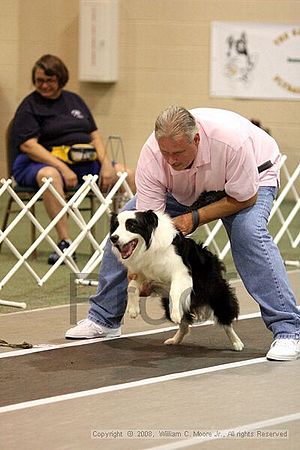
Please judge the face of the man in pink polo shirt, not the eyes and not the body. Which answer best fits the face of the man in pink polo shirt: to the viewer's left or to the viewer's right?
to the viewer's left

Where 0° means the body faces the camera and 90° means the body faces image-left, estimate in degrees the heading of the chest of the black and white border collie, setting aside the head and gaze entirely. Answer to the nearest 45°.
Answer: approximately 45°

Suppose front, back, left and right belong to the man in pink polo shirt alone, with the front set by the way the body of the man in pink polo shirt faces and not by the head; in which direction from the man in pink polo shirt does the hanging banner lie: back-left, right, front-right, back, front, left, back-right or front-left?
back-right

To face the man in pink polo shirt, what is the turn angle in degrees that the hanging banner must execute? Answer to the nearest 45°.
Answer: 0° — it already faces them

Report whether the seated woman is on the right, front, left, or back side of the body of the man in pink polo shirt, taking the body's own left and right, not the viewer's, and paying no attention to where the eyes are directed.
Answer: right

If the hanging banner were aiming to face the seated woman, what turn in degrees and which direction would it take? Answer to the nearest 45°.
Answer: approximately 45° to its right

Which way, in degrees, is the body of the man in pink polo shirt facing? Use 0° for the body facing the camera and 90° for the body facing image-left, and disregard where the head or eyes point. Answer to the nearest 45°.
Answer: approximately 45°
